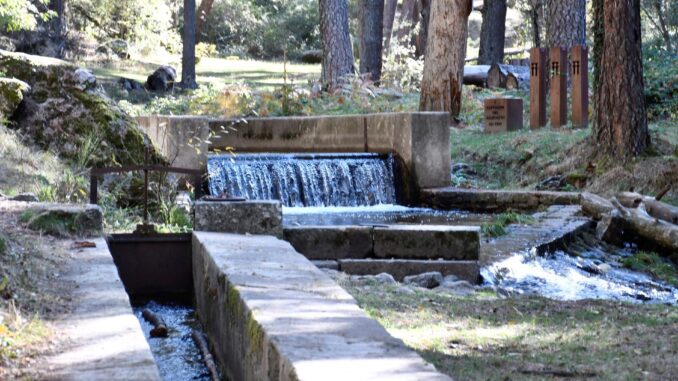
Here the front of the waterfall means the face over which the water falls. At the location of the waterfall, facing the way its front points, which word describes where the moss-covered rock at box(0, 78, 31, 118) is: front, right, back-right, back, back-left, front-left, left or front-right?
front-right

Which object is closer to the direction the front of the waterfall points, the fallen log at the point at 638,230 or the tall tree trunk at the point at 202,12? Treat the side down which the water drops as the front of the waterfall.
the fallen log

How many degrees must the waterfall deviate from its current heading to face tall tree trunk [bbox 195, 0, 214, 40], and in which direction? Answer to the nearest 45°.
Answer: approximately 180°

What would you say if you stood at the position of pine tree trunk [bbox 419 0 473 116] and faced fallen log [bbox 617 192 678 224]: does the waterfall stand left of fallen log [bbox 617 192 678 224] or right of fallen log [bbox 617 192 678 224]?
right

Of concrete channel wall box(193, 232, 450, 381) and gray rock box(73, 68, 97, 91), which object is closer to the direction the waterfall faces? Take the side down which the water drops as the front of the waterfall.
the concrete channel wall

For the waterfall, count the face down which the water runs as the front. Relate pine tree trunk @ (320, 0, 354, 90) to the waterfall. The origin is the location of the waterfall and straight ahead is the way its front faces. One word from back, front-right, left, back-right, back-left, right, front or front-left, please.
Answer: back

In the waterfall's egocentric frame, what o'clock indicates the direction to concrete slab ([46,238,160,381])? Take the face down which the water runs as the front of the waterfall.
The concrete slab is roughly at 12 o'clock from the waterfall.

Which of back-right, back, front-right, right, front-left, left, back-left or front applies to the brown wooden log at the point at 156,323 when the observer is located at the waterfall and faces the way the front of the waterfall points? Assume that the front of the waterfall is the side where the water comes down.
front

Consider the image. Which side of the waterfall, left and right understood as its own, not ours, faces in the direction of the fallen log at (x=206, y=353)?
front

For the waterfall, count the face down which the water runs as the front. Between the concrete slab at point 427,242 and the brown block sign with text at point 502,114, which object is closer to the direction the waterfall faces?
the concrete slab

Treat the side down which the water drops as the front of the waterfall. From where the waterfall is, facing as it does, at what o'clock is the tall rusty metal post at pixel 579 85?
The tall rusty metal post is roughly at 8 o'clock from the waterfall.

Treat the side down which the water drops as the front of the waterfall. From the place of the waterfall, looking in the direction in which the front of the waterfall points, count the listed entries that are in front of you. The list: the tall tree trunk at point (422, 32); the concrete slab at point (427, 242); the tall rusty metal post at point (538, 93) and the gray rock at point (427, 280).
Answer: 2

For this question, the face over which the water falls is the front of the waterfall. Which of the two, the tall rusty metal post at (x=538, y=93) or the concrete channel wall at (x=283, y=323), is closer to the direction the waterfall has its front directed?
the concrete channel wall

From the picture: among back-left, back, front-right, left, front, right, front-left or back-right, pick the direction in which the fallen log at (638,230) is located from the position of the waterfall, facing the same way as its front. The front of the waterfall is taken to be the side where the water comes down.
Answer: front-left

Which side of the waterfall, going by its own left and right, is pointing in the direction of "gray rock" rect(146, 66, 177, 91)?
back

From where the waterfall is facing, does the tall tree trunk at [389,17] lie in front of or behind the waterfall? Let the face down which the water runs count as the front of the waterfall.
behind

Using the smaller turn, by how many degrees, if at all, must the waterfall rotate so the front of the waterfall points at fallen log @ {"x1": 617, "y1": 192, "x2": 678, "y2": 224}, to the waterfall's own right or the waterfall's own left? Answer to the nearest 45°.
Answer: approximately 45° to the waterfall's own left

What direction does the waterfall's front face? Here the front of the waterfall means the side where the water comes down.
toward the camera

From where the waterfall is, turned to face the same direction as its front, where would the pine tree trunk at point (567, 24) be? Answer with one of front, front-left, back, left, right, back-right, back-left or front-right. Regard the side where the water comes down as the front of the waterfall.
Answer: back-left

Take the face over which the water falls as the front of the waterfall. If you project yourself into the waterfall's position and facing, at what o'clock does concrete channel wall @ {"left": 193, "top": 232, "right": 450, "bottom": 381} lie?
The concrete channel wall is roughly at 12 o'clock from the waterfall.

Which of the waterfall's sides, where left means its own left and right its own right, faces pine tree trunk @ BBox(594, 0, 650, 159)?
left

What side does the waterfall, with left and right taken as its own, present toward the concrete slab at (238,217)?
front
